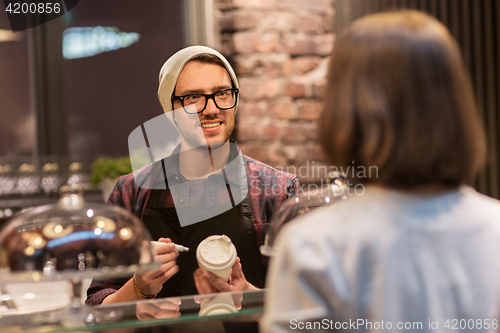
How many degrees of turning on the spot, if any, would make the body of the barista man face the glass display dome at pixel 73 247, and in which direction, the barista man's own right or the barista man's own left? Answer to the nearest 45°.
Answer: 0° — they already face it

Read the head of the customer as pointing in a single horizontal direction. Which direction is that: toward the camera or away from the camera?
away from the camera

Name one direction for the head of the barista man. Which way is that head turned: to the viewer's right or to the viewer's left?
to the viewer's right

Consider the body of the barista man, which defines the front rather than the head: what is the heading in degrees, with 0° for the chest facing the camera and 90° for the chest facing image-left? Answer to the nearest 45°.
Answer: approximately 0°

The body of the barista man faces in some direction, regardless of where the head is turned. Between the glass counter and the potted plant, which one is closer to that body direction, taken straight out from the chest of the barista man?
the glass counter

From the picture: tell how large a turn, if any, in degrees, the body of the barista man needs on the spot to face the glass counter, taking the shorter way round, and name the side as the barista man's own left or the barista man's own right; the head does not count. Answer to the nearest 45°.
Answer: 0° — they already face it

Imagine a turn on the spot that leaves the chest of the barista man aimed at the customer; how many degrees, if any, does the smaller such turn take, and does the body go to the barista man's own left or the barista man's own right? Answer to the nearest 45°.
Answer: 0° — they already face them

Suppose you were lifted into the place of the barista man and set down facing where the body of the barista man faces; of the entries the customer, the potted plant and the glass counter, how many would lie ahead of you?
2
